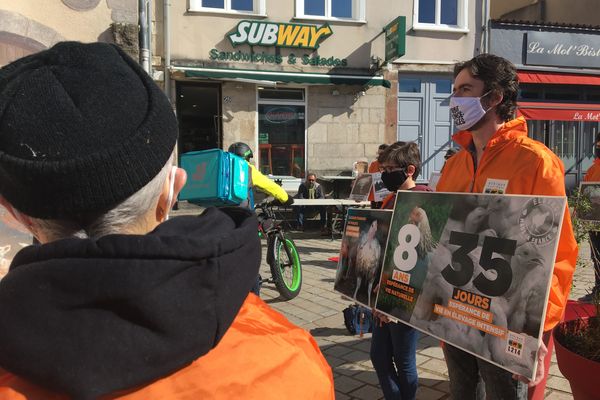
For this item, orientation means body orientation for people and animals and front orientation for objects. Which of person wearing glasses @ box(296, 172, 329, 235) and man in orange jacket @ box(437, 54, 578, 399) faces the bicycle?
the person wearing glasses

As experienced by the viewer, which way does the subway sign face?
facing the viewer

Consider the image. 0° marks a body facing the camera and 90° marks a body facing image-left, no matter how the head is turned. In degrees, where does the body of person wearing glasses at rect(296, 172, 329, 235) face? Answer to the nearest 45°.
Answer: approximately 0°

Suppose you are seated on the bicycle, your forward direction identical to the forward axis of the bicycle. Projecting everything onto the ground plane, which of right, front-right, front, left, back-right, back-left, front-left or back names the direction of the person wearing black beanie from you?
front-right

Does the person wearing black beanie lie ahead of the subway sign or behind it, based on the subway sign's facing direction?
ahead

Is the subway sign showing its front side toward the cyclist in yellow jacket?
yes

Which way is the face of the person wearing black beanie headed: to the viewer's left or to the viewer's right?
to the viewer's right

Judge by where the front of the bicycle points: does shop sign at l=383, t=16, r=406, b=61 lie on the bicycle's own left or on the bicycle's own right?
on the bicycle's own left

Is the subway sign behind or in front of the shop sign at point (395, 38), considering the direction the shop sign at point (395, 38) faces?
in front

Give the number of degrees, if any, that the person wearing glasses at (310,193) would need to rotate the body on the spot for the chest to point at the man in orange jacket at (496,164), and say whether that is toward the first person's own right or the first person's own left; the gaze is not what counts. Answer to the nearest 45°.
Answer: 0° — they already face them

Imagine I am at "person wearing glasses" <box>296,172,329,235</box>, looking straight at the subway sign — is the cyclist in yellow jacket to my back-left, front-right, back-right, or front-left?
back-left

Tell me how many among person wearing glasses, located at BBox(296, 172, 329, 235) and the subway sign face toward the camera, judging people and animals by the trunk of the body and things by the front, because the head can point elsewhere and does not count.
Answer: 2

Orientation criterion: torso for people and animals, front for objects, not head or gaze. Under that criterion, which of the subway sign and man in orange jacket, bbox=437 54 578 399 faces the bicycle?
the subway sign

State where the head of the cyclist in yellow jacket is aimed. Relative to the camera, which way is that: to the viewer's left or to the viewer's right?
to the viewer's right

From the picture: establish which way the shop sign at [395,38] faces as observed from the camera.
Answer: facing the viewer and to the left of the viewer
